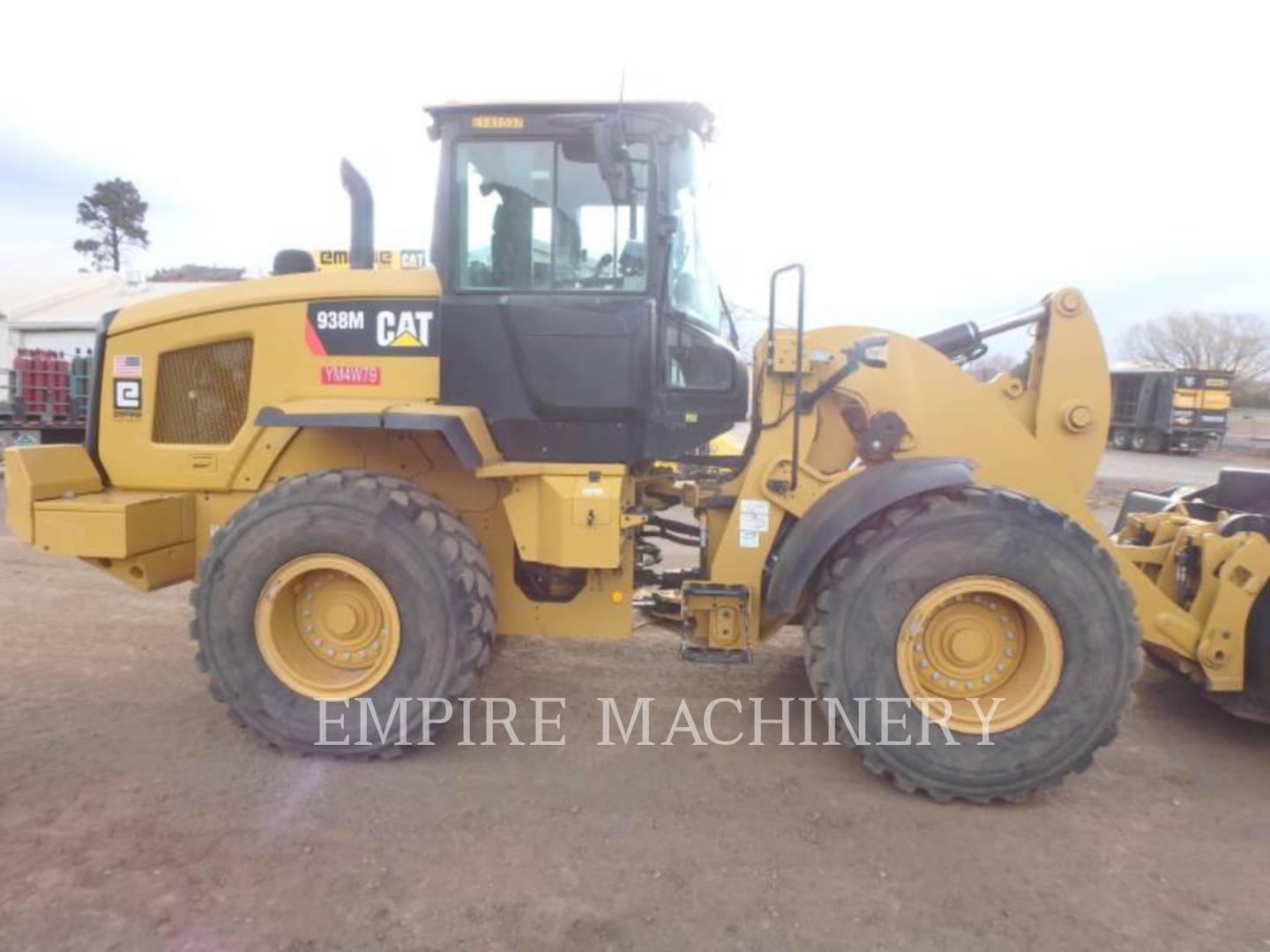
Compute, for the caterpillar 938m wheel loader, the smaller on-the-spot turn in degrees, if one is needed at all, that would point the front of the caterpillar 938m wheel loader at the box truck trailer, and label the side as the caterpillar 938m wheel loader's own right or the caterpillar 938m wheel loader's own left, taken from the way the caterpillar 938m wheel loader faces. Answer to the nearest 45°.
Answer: approximately 45° to the caterpillar 938m wheel loader's own left

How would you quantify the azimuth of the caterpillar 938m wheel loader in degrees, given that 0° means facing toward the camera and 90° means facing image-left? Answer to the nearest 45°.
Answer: approximately 270°
